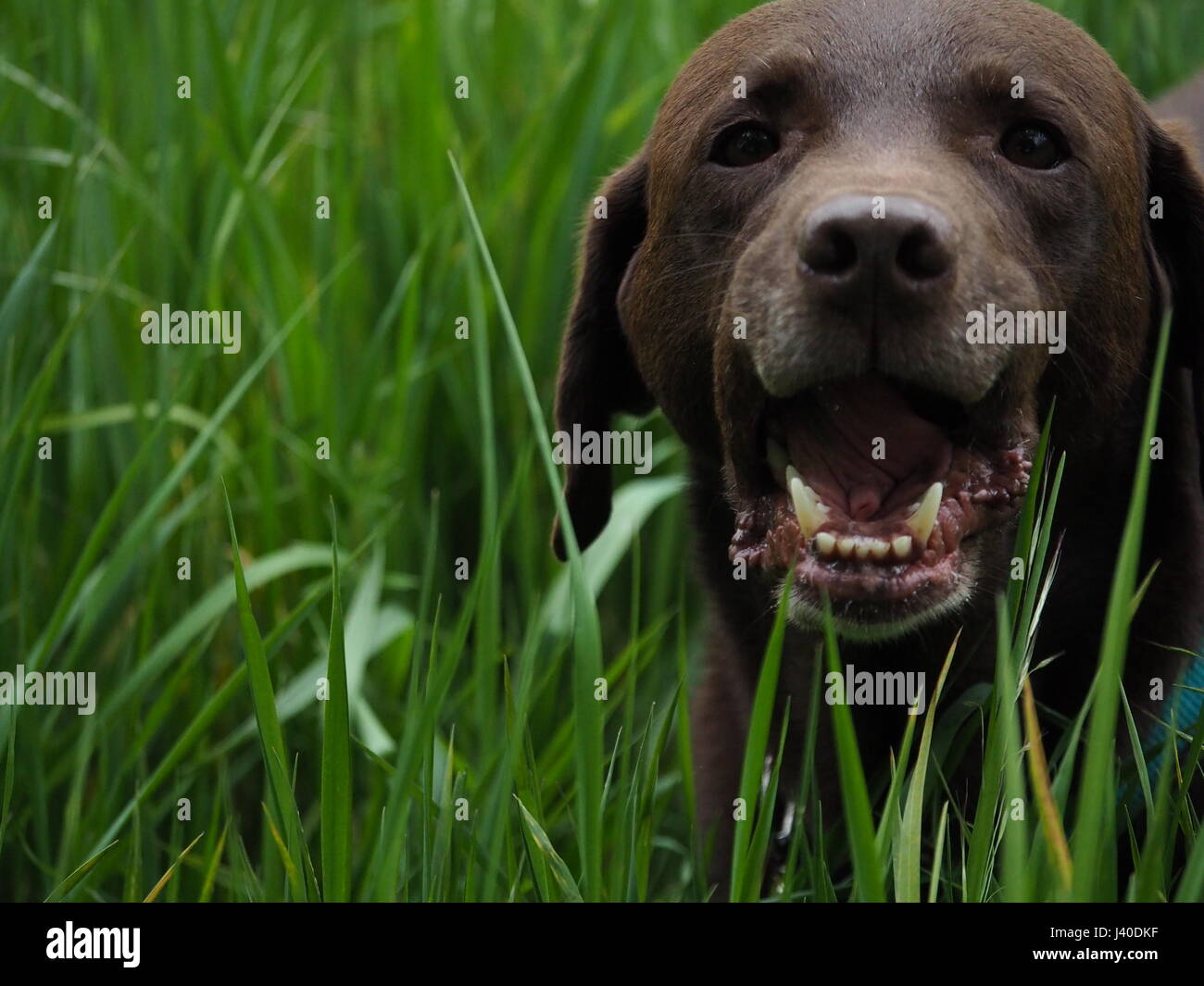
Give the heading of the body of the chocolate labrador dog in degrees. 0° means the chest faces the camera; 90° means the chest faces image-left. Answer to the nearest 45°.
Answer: approximately 0°
